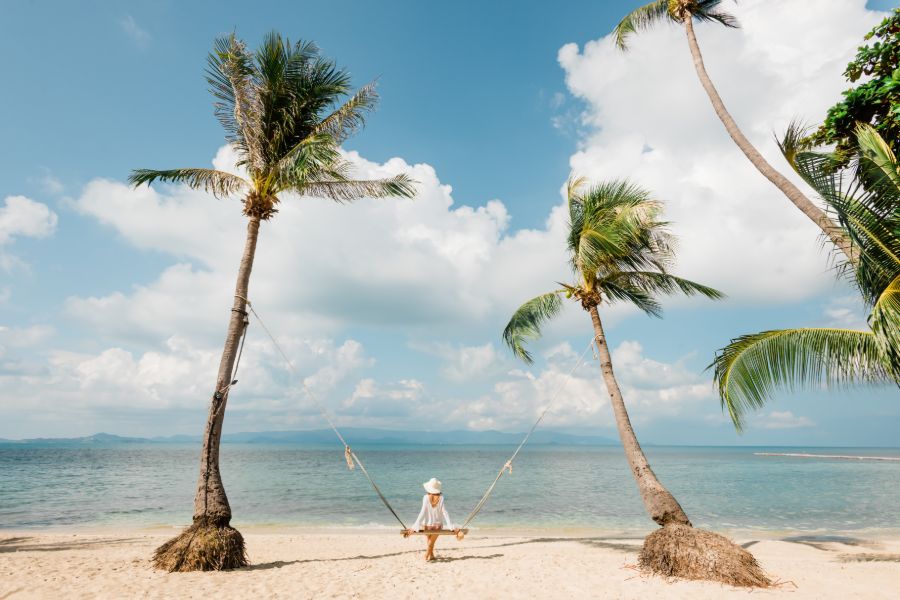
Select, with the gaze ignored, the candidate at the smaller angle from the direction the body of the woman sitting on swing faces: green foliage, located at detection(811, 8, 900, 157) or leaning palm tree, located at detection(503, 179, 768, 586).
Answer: the leaning palm tree

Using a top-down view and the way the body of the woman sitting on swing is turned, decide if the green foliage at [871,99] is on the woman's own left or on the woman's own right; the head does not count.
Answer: on the woman's own right

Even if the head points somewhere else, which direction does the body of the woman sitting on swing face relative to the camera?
away from the camera

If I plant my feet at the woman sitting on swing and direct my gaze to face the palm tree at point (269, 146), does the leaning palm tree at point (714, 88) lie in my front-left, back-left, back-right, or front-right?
back-left

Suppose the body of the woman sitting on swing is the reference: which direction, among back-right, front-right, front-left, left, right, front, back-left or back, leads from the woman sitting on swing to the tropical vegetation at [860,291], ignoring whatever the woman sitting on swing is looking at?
back-right

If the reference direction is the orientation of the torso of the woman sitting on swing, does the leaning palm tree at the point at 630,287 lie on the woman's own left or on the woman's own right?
on the woman's own right
